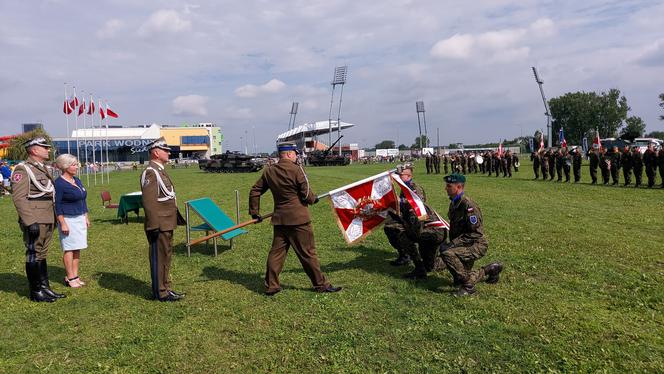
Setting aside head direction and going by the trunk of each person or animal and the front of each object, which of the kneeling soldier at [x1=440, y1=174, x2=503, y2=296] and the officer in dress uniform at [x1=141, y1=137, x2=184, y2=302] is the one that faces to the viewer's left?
the kneeling soldier

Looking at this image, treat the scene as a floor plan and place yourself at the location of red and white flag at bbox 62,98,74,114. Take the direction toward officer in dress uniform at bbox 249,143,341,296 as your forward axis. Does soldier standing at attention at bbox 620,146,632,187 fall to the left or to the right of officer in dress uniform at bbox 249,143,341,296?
left

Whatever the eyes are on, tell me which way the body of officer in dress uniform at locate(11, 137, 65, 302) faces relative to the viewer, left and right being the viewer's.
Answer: facing to the right of the viewer

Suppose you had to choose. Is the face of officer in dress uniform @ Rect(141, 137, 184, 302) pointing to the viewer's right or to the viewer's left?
to the viewer's right

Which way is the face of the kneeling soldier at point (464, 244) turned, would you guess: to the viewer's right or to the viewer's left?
to the viewer's left

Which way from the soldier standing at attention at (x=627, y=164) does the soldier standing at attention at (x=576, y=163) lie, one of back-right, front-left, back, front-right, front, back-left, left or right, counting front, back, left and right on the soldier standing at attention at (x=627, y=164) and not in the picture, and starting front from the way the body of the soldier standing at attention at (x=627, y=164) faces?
front-right

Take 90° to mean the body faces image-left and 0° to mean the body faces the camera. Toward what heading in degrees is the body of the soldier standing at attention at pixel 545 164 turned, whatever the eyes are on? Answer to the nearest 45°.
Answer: approximately 45°

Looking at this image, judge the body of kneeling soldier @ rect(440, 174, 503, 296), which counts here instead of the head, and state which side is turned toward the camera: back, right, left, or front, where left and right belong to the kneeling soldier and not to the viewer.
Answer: left
